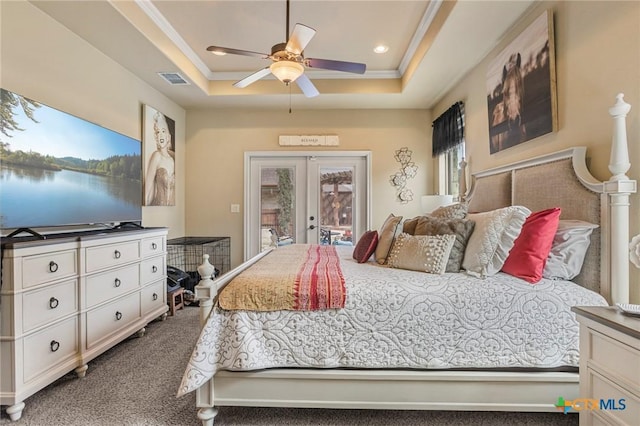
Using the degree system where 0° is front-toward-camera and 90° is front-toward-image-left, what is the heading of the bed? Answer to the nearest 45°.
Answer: approximately 90°

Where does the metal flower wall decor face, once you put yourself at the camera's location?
facing the viewer

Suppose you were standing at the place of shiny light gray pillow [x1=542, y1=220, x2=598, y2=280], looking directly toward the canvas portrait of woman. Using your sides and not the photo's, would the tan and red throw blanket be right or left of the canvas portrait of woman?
left

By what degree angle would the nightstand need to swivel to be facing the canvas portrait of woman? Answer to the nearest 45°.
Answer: approximately 45° to its right

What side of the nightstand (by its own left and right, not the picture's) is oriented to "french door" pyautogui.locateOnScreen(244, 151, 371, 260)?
right

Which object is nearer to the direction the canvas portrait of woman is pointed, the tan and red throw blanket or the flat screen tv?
the tan and red throw blanket

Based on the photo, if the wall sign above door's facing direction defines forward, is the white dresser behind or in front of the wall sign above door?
in front

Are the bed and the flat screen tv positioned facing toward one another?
yes

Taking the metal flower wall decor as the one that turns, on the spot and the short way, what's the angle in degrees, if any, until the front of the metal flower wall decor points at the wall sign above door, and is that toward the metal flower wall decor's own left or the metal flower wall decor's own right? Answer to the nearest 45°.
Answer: approximately 90° to the metal flower wall decor's own right

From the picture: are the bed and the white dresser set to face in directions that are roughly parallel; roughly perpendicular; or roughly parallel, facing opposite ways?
roughly parallel, facing opposite ways

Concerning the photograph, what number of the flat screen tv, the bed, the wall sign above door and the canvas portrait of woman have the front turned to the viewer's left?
1

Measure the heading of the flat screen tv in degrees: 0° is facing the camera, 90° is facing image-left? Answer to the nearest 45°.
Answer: approximately 315°

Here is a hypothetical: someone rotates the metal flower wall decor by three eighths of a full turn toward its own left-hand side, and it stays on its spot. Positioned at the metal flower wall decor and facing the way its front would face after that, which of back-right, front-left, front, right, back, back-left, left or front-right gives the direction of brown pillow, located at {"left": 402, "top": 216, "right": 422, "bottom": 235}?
back-right

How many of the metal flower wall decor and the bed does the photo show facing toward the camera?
1

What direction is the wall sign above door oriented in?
toward the camera

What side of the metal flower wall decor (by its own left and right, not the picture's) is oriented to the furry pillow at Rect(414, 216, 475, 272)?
front

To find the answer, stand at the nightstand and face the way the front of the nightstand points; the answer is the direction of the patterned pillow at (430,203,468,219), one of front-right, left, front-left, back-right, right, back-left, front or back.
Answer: right

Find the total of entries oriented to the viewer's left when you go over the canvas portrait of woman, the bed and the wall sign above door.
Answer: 1

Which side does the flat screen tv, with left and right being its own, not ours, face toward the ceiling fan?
front

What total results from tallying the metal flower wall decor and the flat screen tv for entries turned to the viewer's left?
0

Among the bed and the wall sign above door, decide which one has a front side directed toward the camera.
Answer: the wall sign above door
